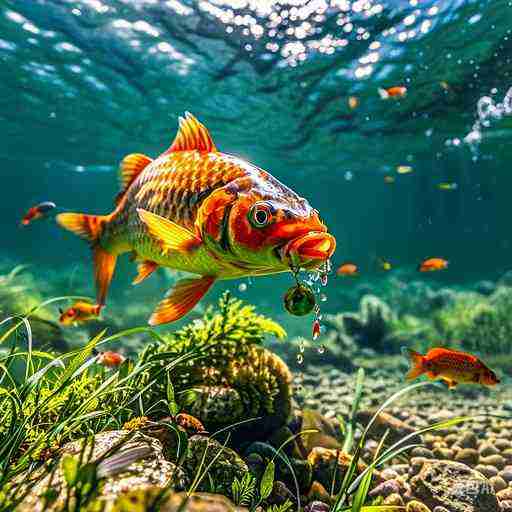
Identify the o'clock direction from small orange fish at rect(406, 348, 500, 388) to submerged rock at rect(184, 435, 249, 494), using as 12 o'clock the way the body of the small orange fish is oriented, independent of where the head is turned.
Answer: The submerged rock is roughly at 4 o'clock from the small orange fish.

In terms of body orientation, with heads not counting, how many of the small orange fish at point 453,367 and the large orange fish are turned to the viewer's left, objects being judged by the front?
0

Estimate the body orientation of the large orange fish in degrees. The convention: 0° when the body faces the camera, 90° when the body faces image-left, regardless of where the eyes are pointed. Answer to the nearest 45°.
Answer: approximately 315°

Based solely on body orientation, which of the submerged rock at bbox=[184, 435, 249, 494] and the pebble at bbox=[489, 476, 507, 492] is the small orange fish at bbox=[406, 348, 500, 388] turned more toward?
the pebble

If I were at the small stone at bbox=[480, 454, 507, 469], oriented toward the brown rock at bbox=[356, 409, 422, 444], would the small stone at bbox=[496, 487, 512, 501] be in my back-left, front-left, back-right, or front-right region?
back-left

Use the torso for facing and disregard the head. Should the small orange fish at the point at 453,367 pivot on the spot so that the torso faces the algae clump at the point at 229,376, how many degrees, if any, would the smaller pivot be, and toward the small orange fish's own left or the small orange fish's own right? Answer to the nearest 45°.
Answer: approximately 135° to the small orange fish's own right

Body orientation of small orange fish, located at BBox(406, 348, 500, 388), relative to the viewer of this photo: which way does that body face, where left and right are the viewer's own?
facing to the right of the viewer
